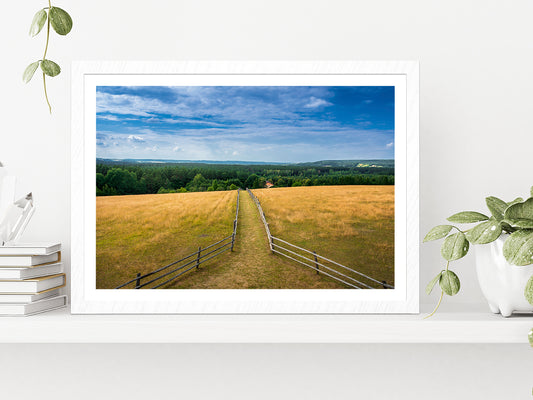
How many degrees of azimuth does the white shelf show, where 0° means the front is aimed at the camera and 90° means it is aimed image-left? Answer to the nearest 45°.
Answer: approximately 0°
